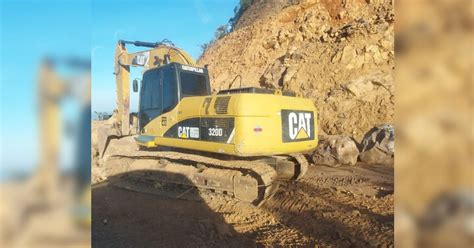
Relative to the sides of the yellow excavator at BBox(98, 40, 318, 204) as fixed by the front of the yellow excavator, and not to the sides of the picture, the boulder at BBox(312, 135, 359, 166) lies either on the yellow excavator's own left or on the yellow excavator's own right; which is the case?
on the yellow excavator's own right

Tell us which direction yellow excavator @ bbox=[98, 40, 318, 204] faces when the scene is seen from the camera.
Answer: facing away from the viewer and to the left of the viewer
